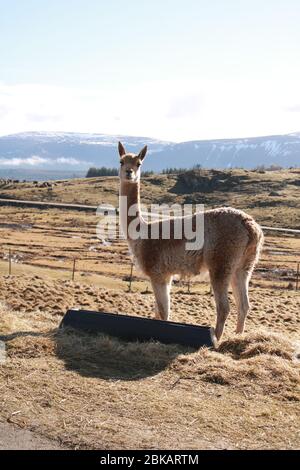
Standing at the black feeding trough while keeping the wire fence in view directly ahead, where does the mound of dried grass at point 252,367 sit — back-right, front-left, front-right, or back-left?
back-right

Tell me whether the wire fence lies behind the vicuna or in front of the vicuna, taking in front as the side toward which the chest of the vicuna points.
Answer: in front

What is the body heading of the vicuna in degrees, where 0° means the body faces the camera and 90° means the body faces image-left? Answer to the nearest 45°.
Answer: approximately 135°
